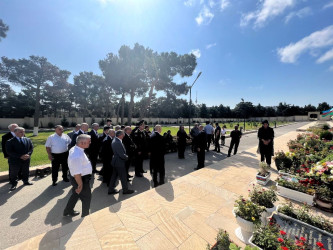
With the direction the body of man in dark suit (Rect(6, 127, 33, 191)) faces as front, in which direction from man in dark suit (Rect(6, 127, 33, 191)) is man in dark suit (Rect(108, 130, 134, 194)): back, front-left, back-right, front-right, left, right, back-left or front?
front

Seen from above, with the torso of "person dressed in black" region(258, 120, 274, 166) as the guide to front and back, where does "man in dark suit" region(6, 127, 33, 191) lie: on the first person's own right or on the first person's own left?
on the first person's own right

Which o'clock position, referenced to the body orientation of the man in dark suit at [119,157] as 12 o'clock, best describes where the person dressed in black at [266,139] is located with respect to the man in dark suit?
The person dressed in black is roughly at 12 o'clock from the man in dark suit.

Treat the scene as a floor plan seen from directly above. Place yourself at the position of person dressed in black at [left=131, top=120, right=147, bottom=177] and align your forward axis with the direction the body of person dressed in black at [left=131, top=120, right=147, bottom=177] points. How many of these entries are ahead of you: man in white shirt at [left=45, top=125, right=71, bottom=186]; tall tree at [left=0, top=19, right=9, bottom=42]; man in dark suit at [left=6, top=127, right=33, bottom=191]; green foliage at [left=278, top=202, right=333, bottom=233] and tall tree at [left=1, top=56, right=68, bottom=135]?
1

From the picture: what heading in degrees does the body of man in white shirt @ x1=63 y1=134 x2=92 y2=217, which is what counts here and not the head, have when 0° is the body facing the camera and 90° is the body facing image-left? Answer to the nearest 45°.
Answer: approximately 270°

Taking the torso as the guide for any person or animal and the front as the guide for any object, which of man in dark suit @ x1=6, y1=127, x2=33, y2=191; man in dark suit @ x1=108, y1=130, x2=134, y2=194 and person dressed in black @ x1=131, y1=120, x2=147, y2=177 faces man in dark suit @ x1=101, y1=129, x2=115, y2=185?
man in dark suit @ x1=6, y1=127, x2=33, y2=191

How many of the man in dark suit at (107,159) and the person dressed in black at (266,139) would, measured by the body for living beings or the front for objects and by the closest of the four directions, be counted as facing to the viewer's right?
1

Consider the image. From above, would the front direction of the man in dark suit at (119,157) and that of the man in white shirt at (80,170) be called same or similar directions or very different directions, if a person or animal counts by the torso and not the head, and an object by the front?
same or similar directions

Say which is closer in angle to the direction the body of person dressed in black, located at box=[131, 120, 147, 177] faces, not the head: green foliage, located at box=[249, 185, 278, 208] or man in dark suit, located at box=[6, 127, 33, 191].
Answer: the green foliage

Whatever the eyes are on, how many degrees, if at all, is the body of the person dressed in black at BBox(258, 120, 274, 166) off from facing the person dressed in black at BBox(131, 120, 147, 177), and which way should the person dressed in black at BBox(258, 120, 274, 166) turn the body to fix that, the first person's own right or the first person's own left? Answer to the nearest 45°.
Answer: approximately 45° to the first person's own right

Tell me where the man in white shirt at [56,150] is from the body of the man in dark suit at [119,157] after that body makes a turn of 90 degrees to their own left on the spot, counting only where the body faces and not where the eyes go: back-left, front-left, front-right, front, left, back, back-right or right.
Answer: front-left

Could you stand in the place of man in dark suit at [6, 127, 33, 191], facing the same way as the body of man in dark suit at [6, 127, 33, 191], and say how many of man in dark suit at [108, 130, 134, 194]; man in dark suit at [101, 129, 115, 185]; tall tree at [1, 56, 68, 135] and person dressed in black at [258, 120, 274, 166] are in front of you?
3

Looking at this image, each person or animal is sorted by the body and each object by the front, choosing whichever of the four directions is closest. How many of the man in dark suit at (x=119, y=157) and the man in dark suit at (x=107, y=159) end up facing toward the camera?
0

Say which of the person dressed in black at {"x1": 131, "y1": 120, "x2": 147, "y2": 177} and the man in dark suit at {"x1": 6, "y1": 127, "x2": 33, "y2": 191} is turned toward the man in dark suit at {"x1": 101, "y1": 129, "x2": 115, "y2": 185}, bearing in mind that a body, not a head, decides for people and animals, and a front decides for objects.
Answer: the man in dark suit at {"x1": 6, "y1": 127, "x2": 33, "y2": 191}

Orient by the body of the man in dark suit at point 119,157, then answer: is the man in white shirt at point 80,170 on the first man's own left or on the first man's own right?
on the first man's own right

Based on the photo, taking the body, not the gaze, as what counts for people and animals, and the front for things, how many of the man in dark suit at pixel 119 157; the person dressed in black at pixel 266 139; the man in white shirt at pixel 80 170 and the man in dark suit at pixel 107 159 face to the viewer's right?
3

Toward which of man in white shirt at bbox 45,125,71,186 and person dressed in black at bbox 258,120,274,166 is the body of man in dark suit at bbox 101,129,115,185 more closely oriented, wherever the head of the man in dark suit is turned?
the person dressed in black

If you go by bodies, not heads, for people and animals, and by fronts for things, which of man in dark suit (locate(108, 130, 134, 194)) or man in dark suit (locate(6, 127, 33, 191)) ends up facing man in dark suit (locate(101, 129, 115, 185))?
man in dark suit (locate(6, 127, 33, 191))

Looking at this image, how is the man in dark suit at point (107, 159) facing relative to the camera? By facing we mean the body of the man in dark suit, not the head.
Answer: to the viewer's right

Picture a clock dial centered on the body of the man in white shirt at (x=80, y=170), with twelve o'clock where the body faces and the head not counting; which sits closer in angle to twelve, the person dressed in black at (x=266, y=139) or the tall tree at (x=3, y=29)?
the person dressed in black

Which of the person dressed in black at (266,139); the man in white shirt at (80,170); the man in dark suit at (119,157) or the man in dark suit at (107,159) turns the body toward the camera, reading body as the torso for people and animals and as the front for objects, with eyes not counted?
the person dressed in black

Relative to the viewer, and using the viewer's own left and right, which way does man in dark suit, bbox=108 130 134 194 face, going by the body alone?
facing to the right of the viewer

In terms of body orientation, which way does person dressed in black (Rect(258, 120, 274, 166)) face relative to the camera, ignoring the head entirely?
toward the camera
